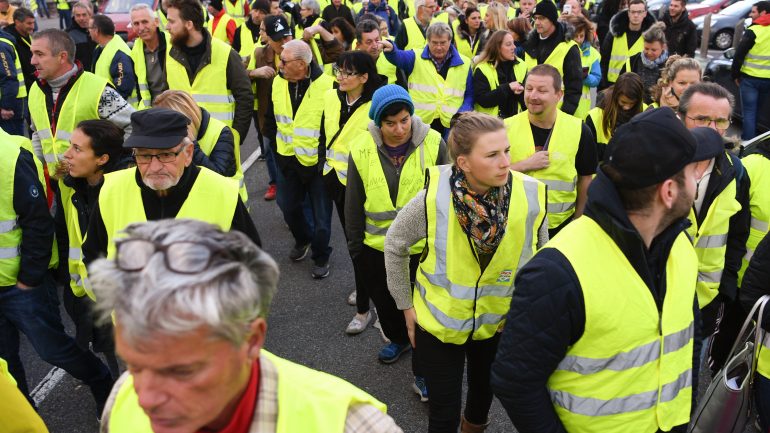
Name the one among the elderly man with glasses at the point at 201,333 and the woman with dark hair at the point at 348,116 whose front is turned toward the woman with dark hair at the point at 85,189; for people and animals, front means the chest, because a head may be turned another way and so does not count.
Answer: the woman with dark hair at the point at 348,116

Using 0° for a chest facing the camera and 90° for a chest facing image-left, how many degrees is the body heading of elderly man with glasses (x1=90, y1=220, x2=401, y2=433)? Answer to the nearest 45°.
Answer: approximately 45°

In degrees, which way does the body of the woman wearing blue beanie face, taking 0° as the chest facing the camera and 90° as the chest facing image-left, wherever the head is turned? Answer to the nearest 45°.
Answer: approximately 0°

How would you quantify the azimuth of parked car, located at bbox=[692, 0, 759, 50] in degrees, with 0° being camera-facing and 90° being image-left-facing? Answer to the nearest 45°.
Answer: approximately 45°

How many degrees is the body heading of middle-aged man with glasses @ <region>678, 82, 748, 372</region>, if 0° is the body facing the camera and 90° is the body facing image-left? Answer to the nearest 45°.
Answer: approximately 45°
